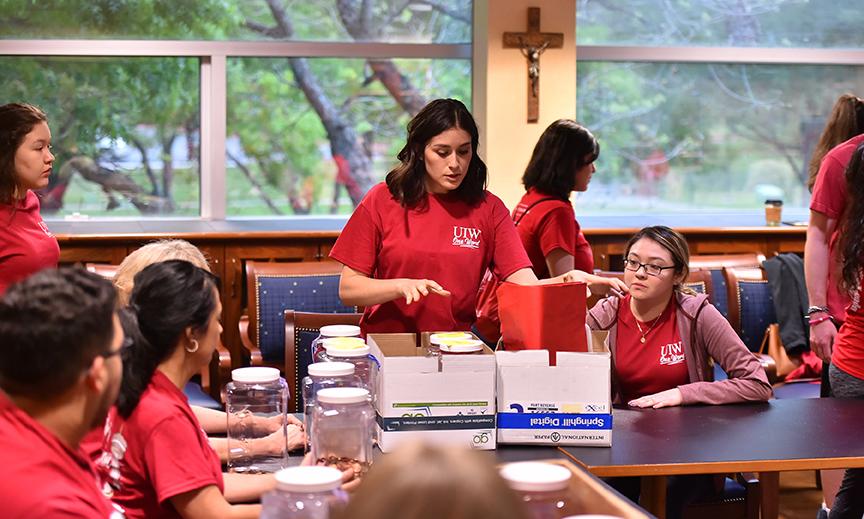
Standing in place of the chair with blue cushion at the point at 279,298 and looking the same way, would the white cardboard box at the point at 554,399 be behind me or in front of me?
in front

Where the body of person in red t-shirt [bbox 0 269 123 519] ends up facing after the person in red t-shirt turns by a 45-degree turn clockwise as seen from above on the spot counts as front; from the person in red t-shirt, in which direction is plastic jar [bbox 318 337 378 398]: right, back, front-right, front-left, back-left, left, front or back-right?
front-left

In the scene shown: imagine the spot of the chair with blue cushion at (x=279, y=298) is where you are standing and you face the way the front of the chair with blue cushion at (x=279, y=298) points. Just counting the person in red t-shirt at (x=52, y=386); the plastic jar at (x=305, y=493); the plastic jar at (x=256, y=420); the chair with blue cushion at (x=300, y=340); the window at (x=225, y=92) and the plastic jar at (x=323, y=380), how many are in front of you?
5

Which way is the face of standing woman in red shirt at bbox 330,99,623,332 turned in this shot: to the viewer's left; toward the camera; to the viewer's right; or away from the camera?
toward the camera

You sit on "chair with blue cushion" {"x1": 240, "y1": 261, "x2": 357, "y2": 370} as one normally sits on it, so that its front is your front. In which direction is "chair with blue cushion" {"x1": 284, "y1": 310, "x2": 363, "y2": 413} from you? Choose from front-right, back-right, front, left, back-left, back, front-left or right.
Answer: front

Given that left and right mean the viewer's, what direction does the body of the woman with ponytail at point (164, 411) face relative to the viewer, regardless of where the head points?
facing away from the viewer and to the right of the viewer

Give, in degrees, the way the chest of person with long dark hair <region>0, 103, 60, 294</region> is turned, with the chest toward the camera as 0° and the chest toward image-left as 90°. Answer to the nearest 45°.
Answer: approximately 270°

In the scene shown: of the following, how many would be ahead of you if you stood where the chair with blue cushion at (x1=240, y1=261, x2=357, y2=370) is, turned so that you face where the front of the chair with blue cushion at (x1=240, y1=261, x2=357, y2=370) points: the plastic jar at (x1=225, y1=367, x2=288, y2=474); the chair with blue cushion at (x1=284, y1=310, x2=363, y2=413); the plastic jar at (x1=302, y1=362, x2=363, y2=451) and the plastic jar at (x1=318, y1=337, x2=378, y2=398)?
4

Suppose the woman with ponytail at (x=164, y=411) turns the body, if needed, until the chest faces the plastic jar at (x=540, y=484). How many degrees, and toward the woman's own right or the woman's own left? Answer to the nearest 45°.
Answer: approximately 90° to the woman's own right

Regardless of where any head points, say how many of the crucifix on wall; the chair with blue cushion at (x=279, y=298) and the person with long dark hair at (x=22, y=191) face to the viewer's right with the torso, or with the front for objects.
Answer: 1

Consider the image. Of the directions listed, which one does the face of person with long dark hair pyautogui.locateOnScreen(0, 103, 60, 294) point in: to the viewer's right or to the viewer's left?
to the viewer's right

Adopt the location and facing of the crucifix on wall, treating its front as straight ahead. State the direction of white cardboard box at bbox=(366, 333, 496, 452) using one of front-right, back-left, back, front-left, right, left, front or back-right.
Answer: front

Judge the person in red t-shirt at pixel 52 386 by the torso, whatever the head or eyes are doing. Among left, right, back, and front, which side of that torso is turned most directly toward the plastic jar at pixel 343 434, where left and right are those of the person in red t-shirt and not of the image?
front

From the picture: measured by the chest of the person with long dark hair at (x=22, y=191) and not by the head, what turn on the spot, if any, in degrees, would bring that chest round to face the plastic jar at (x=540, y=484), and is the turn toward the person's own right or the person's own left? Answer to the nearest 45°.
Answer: approximately 90° to the person's own right

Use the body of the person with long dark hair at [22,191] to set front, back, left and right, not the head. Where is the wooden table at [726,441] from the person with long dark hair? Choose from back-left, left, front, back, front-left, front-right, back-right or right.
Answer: front-right

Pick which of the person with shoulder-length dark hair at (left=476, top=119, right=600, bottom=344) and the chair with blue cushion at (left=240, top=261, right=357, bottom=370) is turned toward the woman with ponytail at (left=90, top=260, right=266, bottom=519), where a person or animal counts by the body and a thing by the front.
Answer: the chair with blue cushion

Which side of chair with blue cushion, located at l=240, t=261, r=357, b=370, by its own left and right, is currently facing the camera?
front
